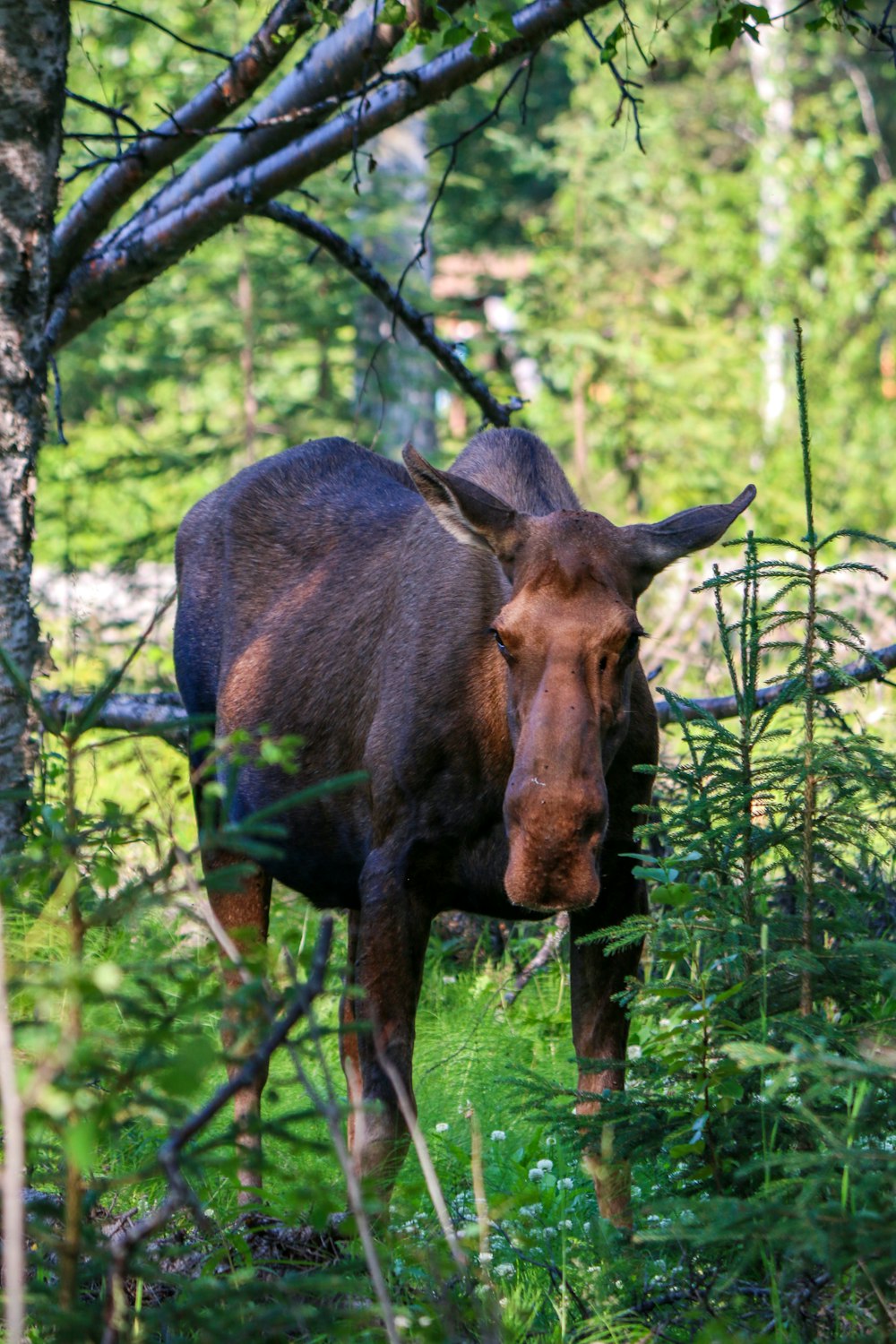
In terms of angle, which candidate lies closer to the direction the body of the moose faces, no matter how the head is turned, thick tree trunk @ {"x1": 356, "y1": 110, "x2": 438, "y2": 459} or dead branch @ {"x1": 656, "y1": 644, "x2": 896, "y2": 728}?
the dead branch

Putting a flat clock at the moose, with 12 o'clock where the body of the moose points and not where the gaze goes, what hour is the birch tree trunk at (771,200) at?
The birch tree trunk is roughly at 8 o'clock from the moose.

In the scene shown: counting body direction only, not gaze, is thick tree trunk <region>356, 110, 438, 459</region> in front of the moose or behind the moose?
behind

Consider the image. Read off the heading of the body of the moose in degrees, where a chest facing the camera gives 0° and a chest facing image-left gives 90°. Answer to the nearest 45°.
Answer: approximately 315°

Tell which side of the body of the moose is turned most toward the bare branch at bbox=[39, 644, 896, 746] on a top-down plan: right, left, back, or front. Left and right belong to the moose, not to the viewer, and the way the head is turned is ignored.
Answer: back
